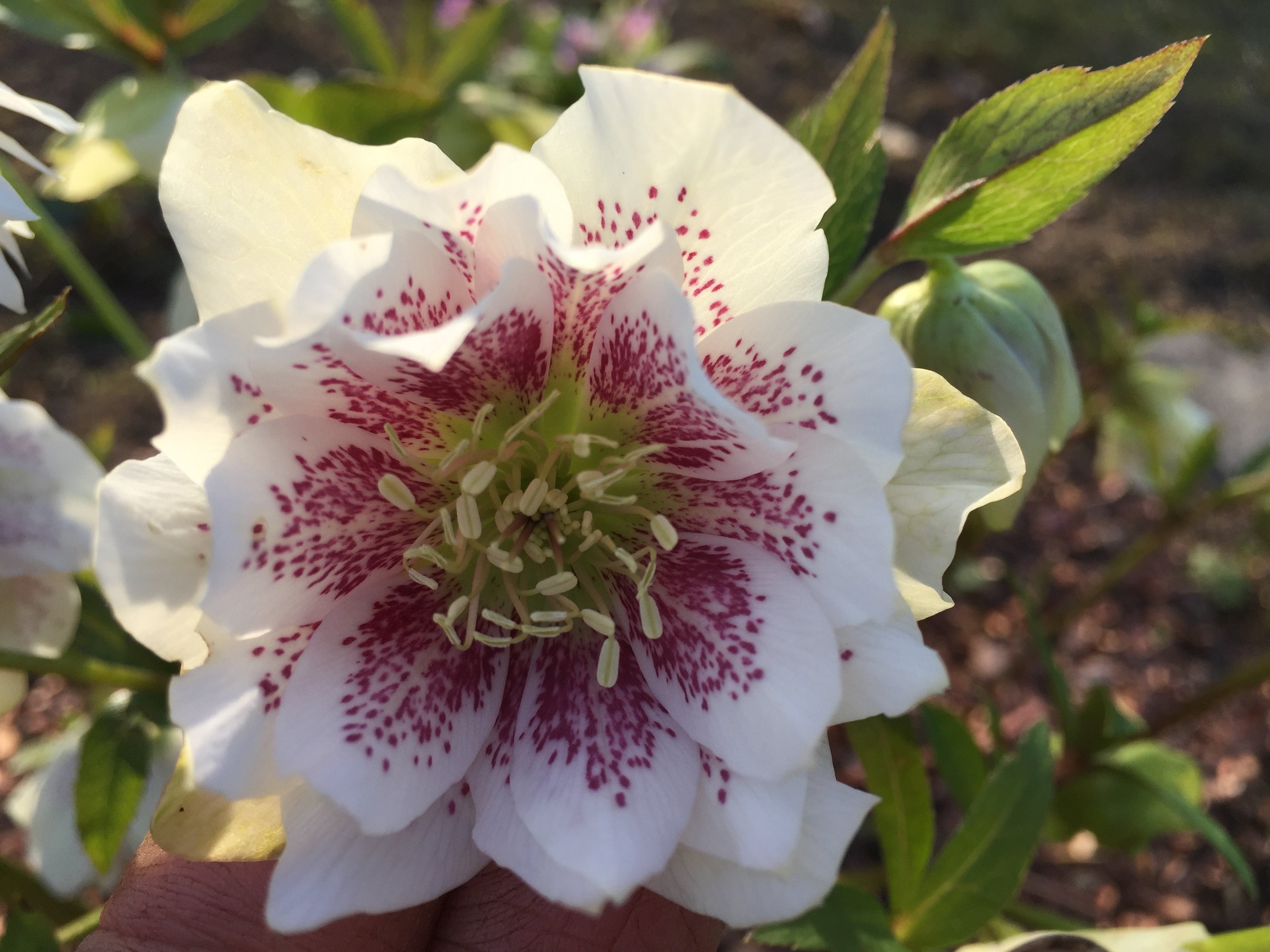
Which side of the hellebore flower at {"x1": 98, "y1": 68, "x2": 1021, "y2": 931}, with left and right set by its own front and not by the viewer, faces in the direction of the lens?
front
